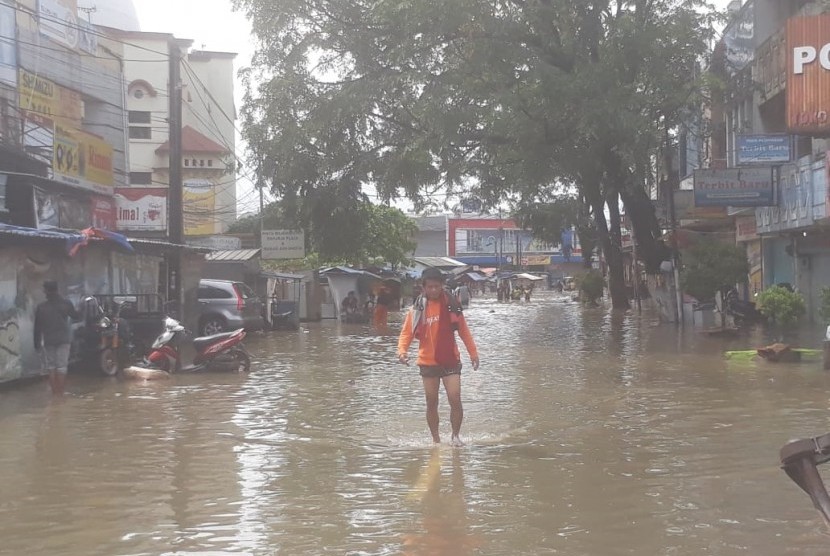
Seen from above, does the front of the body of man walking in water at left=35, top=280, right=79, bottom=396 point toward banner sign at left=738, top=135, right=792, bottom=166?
no

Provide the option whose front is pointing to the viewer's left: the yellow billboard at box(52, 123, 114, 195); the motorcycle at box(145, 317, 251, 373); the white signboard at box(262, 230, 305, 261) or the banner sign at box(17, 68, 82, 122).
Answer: the motorcycle

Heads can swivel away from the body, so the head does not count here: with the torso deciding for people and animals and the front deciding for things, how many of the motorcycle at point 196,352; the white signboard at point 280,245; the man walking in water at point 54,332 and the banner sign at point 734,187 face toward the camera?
2

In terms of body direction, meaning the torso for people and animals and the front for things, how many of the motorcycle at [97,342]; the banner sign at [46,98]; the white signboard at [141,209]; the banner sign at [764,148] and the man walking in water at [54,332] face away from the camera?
1

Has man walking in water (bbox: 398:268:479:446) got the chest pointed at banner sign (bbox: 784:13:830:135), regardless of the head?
no

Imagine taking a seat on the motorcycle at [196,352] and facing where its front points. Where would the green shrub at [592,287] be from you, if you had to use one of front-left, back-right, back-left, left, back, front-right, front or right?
back-right

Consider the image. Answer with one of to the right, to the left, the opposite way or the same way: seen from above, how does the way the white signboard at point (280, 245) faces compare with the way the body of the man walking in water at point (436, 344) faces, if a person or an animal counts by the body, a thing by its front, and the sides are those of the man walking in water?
the same way

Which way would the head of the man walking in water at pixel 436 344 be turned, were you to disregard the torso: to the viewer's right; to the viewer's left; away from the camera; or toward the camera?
toward the camera

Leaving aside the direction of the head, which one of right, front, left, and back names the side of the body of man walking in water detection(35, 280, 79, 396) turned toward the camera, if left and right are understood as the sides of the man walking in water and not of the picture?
back

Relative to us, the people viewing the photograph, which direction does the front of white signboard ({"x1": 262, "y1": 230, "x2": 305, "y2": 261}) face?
facing the viewer

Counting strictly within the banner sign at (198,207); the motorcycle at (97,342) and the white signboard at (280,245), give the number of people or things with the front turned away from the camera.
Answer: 0

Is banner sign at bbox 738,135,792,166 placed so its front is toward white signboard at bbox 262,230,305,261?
no

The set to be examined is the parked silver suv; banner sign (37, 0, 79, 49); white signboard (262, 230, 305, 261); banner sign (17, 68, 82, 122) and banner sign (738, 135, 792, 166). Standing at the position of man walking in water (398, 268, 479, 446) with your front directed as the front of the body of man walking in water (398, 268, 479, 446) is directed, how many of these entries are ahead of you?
0

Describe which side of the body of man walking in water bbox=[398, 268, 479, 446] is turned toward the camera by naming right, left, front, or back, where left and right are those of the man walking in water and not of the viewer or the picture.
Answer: front

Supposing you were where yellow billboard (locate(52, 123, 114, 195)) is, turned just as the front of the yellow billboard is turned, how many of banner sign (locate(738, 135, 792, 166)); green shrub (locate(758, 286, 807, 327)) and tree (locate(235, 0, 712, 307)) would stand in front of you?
3

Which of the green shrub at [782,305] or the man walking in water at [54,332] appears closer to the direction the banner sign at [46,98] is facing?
the green shrub

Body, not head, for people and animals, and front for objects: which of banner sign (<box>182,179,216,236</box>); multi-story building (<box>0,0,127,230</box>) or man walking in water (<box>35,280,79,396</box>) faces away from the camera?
the man walking in water
